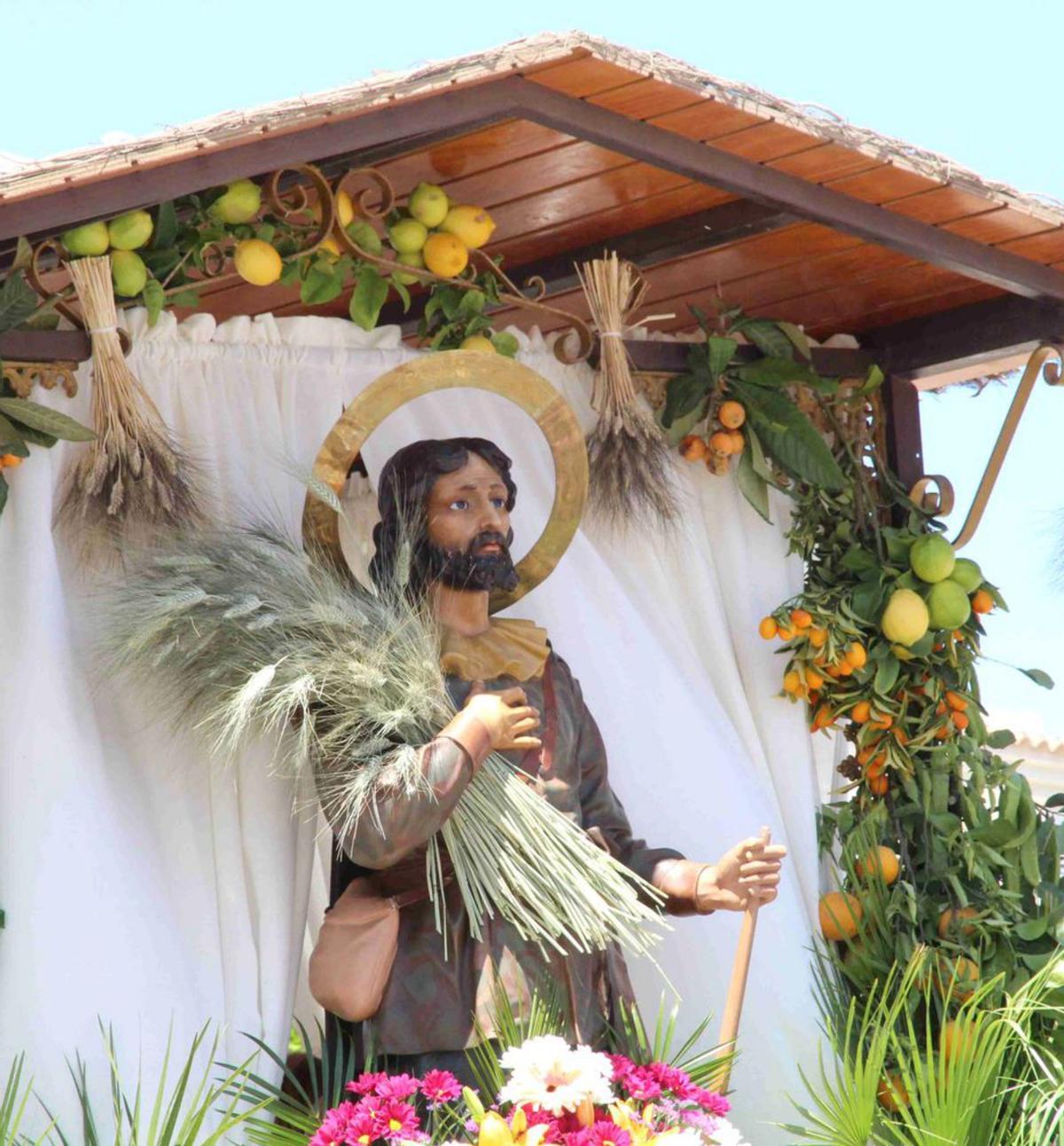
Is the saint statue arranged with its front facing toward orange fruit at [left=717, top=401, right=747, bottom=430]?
no

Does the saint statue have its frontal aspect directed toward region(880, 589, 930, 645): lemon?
no

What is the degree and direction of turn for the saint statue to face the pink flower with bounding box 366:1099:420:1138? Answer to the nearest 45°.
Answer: approximately 45° to its right

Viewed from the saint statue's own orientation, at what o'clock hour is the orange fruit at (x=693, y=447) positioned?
The orange fruit is roughly at 9 o'clock from the saint statue.

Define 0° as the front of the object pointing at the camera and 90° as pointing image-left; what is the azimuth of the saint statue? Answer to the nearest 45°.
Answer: approximately 315°

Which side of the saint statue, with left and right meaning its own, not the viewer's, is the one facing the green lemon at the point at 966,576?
left

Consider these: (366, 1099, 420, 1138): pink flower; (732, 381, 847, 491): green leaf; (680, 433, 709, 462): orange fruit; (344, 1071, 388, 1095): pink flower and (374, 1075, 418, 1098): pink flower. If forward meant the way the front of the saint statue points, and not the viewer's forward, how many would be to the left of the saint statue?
2

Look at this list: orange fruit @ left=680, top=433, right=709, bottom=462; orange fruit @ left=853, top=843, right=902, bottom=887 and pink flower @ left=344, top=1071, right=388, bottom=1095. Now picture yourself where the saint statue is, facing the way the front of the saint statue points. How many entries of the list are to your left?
2

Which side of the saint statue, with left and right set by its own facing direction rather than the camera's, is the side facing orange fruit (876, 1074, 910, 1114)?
left

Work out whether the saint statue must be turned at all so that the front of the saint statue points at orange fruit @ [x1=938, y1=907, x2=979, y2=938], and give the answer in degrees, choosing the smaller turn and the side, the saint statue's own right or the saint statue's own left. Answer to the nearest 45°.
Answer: approximately 90° to the saint statue's own left
